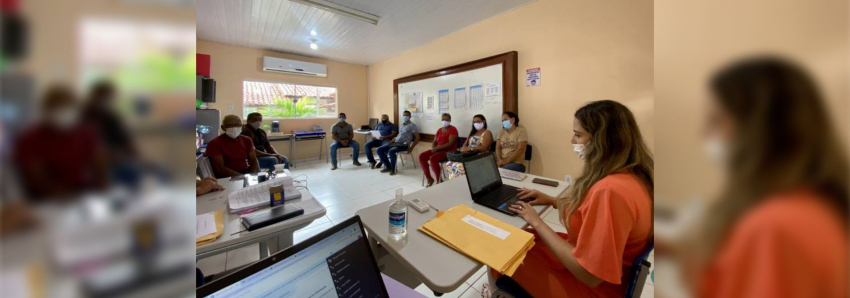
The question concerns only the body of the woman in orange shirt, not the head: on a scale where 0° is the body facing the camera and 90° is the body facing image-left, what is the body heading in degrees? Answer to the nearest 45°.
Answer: approximately 90°

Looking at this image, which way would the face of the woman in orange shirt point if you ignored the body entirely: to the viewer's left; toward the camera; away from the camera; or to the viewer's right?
to the viewer's left

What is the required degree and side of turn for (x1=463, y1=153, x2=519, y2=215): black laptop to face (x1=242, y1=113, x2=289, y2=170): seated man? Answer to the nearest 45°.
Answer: approximately 180°

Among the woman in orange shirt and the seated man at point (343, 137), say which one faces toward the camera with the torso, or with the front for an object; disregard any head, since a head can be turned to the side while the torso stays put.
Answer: the seated man

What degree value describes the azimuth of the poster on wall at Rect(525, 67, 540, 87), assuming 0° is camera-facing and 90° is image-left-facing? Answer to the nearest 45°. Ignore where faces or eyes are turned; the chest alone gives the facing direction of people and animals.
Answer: approximately 45°

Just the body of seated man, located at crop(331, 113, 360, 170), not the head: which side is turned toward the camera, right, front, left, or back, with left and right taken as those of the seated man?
front

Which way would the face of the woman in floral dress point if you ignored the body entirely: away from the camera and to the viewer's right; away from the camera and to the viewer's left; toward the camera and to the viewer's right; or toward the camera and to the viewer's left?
toward the camera and to the viewer's left

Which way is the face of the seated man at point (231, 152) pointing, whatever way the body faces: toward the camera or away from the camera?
toward the camera
